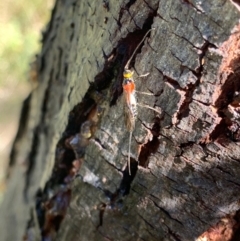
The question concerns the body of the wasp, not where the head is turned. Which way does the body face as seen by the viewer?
away from the camera
